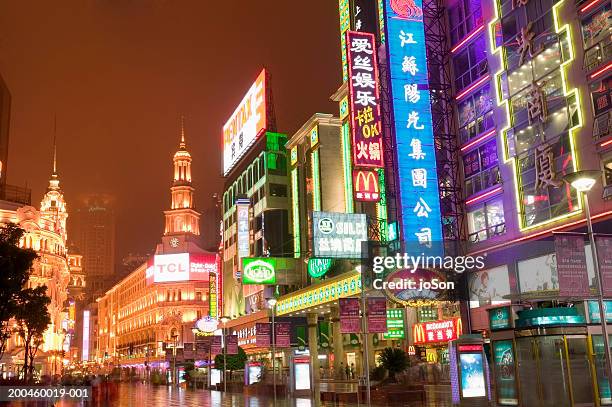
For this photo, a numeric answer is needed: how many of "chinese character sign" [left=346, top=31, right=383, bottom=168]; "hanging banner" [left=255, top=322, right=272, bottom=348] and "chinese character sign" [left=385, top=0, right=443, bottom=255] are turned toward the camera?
3

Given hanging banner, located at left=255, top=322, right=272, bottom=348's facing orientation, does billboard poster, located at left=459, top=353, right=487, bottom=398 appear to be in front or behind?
in front

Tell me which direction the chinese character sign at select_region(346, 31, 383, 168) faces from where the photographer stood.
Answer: facing the viewer

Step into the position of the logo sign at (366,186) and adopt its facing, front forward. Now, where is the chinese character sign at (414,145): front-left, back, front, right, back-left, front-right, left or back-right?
front-left

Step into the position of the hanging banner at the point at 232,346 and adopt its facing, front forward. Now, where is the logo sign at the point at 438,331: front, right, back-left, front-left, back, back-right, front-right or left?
left

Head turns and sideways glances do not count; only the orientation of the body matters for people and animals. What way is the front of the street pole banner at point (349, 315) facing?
toward the camera

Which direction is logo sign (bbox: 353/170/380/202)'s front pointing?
toward the camera
